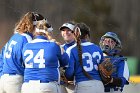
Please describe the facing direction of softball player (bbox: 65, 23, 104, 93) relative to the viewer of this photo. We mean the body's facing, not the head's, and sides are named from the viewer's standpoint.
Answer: facing away from the viewer and to the left of the viewer

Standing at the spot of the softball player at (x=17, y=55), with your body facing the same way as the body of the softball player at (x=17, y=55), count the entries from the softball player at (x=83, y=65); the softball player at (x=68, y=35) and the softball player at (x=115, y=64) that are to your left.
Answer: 0

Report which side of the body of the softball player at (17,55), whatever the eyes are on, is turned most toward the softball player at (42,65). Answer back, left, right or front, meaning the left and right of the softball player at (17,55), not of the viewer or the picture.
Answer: right

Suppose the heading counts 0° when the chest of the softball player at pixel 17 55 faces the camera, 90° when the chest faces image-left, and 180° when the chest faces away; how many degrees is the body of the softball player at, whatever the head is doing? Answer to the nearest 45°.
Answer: approximately 225°

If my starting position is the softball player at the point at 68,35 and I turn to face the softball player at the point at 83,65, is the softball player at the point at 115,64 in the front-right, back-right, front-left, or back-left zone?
front-left

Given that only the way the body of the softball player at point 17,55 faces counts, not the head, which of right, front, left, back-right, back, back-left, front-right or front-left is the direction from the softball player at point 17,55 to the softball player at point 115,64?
front-right

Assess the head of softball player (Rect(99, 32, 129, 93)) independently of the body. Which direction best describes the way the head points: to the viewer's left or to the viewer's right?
to the viewer's left

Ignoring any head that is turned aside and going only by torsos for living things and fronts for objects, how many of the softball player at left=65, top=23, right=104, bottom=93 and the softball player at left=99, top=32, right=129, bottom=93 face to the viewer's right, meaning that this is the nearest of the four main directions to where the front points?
0

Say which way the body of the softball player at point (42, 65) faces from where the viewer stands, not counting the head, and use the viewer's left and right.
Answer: facing away from the viewer and to the right of the viewer

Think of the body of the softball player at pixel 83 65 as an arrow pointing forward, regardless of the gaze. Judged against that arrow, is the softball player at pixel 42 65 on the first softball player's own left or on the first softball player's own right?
on the first softball player's own left

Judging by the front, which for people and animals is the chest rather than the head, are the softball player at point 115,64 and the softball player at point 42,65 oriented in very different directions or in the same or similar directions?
very different directions

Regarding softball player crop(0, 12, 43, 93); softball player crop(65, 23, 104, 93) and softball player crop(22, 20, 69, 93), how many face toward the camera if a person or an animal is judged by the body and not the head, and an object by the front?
0

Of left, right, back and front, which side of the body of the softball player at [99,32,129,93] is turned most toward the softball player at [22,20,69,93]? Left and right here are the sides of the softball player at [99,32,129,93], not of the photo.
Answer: front

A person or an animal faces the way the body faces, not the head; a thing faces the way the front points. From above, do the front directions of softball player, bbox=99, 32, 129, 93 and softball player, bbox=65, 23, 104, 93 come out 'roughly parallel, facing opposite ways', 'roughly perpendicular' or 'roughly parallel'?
roughly perpendicular

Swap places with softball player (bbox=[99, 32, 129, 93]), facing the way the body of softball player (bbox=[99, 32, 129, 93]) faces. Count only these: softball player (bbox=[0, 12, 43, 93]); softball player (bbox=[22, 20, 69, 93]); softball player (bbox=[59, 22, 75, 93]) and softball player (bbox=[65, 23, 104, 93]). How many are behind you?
0
